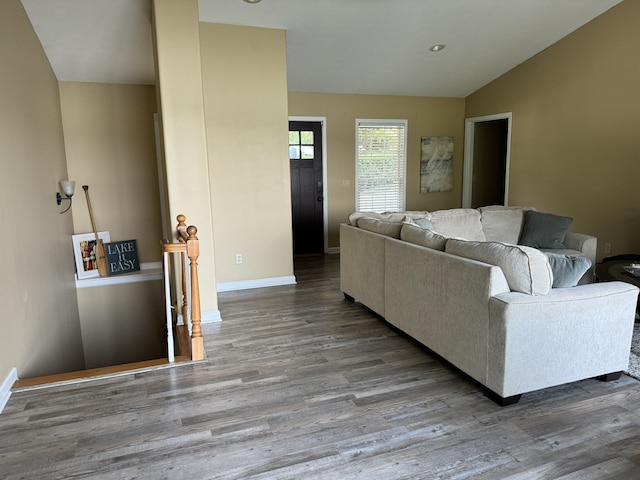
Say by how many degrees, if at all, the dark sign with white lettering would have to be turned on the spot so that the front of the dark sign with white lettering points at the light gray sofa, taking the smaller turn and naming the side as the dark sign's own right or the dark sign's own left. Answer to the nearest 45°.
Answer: approximately 45° to the dark sign's own left

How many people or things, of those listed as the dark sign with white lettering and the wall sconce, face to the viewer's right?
1

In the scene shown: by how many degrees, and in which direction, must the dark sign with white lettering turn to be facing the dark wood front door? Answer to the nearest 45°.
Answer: approximately 90° to its left

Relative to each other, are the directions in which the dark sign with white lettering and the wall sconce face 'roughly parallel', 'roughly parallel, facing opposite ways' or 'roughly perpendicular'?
roughly perpendicular

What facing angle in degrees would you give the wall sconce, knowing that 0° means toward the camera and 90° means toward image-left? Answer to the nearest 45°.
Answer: approximately 270°

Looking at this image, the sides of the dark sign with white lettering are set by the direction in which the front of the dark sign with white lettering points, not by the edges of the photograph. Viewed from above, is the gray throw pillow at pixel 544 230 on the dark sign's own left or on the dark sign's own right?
on the dark sign's own left
